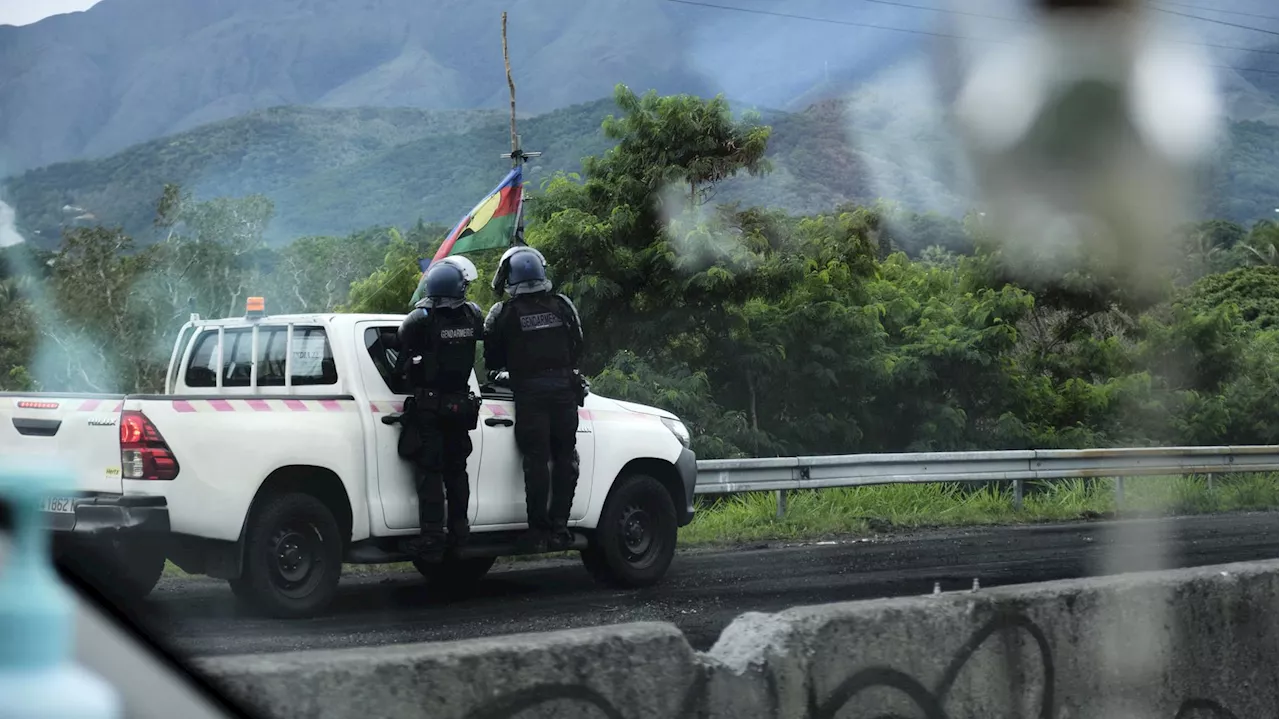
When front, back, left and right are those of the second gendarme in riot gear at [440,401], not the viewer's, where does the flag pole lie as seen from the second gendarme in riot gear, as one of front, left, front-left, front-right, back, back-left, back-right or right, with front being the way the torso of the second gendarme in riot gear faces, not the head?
front-right

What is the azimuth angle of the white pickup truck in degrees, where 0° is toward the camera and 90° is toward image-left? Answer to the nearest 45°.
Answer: approximately 225°

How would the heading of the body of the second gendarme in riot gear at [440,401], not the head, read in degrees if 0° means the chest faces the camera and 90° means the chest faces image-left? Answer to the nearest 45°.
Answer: approximately 135°

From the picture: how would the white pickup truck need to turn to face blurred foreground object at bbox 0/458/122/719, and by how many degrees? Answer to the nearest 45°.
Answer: approximately 135° to its right

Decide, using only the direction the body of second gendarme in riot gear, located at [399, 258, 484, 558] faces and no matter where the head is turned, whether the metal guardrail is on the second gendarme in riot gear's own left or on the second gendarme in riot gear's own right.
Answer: on the second gendarme in riot gear's own right

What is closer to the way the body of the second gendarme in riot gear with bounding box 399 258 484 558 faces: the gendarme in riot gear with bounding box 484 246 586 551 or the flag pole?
the flag pole

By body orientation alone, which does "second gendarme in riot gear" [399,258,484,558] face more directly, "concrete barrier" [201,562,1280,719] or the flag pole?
the flag pole

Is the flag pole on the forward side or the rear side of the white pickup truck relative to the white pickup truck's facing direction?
on the forward side

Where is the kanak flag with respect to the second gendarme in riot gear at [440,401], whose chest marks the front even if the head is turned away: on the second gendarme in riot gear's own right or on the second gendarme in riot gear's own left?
on the second gendarme in riot gear's own right

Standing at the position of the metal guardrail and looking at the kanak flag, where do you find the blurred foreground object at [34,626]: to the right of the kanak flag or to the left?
left

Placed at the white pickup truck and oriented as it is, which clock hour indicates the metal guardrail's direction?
The metal guardrail is roughly at 12 o'clock from the white pickup truck.

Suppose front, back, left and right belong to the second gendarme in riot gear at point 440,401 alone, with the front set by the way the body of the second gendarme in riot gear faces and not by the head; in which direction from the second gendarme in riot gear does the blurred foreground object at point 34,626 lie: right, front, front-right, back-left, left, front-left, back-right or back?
back-left
